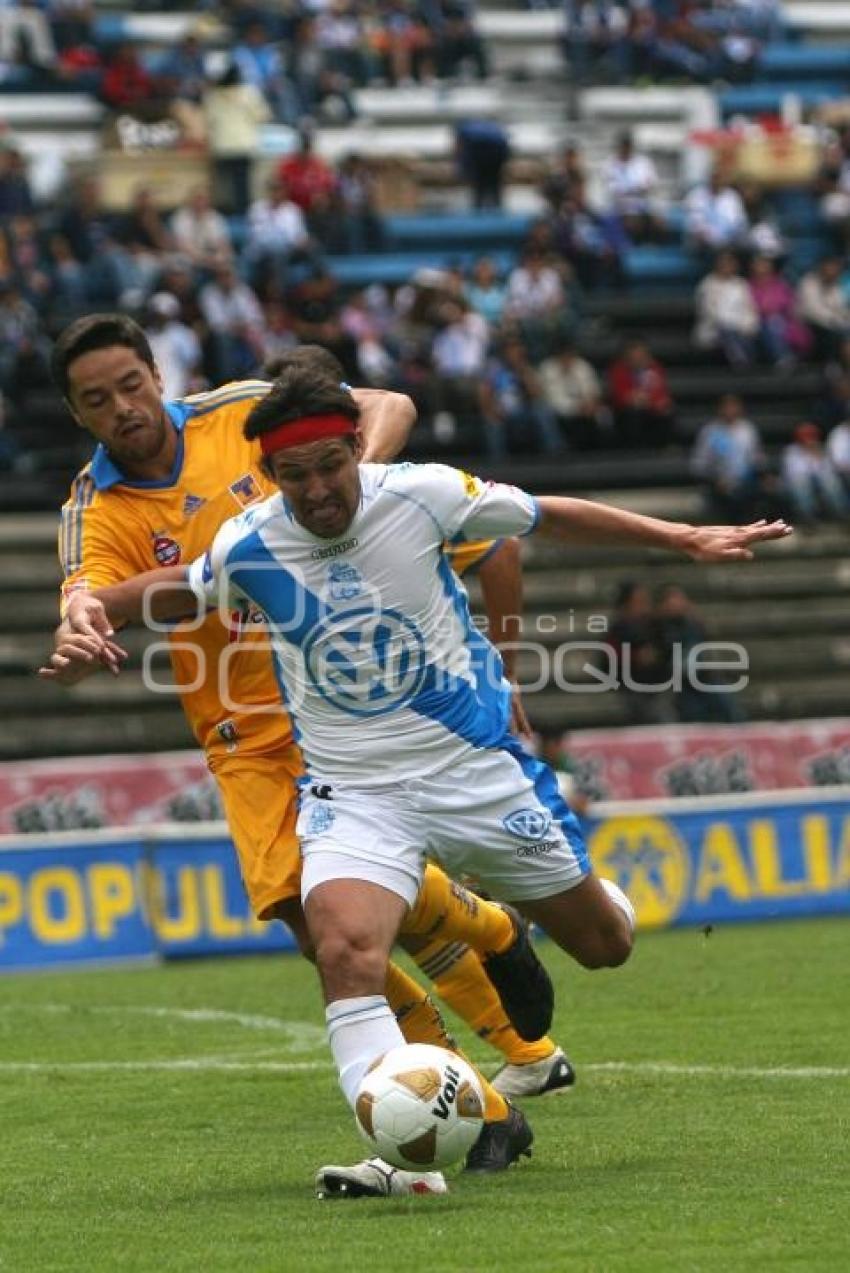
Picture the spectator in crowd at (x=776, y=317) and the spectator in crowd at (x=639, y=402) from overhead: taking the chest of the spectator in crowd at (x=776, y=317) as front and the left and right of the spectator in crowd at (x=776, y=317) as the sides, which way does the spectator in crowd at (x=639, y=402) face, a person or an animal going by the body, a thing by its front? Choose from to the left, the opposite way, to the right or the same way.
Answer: the same way

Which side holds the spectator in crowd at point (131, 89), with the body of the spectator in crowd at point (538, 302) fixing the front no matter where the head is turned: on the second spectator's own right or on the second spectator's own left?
on the second spectator's own right

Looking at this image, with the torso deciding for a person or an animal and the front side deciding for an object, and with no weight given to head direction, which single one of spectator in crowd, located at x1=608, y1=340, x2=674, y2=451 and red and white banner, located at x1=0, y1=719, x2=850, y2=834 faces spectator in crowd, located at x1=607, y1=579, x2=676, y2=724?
spectator in crowd, located at x1=608, y1=340, x2=674, y2=451

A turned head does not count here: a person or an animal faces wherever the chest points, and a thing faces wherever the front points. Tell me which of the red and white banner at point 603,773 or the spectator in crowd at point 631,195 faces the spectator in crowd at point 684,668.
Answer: the spectator in crowd at point 631,195

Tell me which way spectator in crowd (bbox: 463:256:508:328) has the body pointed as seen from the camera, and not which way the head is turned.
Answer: toward the camera

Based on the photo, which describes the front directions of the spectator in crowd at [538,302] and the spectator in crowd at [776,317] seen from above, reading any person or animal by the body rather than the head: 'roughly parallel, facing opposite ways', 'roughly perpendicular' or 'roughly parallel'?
roughly parallel

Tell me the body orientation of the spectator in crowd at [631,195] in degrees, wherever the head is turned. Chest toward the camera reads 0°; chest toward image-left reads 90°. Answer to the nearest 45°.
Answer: approximately 0°

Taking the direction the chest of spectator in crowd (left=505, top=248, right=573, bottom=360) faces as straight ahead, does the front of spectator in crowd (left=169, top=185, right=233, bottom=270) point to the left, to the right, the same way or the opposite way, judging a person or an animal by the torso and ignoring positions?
the same way

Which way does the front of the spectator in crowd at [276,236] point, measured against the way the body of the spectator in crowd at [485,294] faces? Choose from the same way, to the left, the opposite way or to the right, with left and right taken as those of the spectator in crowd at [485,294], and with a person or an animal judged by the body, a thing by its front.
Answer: the same way

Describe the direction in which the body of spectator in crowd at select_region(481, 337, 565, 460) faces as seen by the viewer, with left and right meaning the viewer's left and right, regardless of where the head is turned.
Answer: facing the viewer

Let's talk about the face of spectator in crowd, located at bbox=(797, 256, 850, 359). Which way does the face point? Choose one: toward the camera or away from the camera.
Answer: toward the camera

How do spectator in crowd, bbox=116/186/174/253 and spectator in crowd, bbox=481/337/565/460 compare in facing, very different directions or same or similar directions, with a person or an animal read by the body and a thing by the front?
same or similar directions

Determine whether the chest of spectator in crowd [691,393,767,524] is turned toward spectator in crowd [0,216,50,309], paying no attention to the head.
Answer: no

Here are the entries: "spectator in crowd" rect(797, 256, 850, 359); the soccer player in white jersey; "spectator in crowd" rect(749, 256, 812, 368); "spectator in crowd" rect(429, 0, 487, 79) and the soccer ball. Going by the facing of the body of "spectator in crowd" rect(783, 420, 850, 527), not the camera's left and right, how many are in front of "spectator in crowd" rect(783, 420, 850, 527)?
2

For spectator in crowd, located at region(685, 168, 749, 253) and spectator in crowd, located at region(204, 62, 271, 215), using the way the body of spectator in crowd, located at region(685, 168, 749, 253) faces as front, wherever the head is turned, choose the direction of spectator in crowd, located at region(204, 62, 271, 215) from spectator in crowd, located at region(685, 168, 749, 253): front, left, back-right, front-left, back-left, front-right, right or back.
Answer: right

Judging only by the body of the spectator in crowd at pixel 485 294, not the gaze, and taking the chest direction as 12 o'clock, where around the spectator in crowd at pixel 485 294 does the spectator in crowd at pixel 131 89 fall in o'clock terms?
the spectator in crowd at pixel 131 89 is roughly at 4 o'clock from the spectator in crowd at pixel 485 294.

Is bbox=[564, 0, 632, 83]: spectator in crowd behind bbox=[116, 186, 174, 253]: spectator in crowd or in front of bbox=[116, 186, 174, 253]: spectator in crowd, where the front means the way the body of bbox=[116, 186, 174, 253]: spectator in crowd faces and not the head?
behind

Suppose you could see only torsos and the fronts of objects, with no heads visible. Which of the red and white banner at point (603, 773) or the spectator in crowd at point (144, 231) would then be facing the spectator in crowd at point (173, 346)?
the spectator in crowd at point (144, 231)

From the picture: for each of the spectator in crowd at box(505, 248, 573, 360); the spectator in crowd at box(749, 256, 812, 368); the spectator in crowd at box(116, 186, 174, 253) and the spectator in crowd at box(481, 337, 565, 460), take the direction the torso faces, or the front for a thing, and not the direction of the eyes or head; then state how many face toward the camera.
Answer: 4

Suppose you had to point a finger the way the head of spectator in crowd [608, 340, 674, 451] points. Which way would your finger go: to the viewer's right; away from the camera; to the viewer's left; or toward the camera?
toward the camera

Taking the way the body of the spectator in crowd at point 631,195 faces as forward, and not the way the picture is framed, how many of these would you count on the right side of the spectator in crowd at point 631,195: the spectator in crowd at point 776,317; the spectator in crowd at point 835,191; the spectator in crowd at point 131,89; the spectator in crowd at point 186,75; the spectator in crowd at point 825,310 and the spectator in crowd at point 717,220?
2
